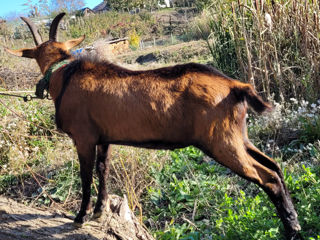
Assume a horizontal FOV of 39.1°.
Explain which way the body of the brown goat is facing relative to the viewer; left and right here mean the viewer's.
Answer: facing to the left of the viewer
